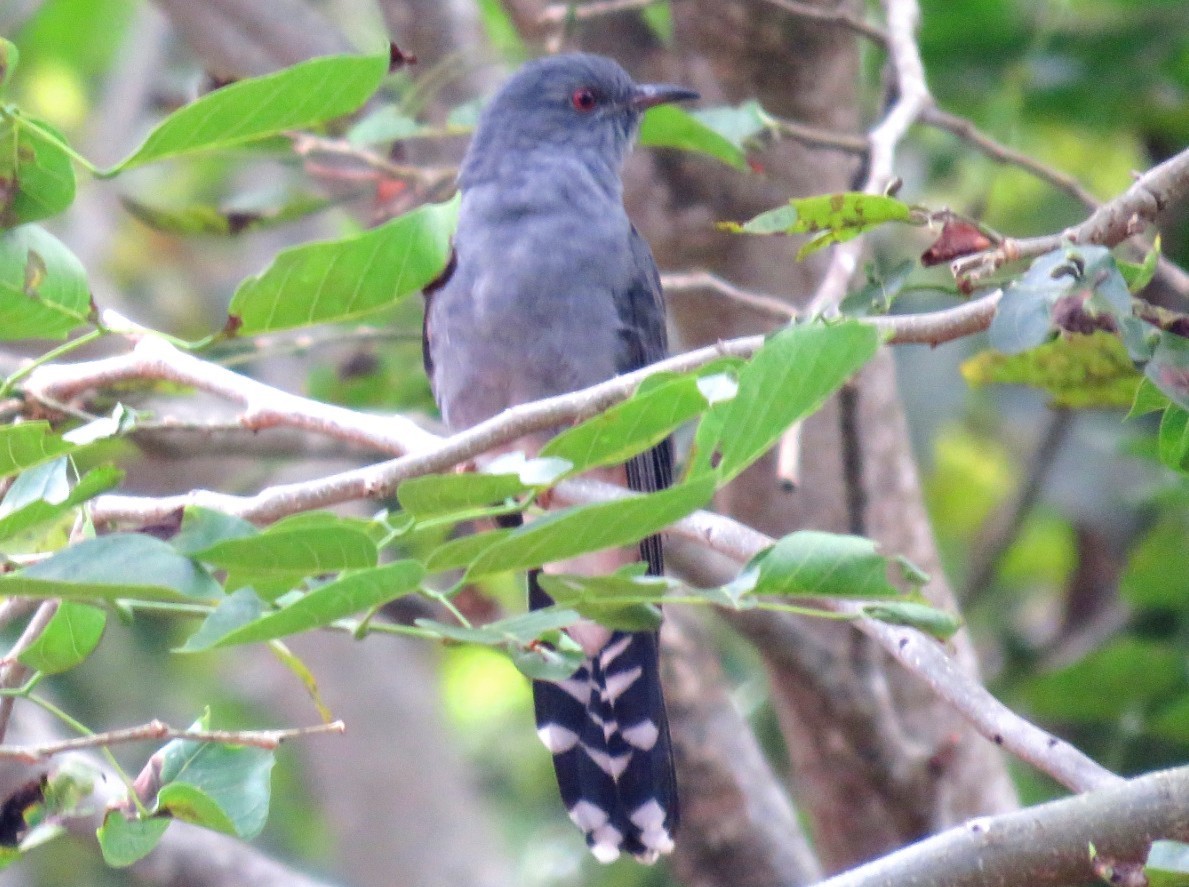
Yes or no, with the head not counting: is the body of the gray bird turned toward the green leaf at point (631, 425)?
yes

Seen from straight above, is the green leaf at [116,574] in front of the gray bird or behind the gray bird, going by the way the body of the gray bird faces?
in front

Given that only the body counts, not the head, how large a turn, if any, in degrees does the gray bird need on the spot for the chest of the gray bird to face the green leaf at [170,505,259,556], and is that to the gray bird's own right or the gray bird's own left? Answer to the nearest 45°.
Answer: approximately 90° to the gray bird's own right

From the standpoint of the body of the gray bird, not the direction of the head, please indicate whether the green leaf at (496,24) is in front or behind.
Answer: behind

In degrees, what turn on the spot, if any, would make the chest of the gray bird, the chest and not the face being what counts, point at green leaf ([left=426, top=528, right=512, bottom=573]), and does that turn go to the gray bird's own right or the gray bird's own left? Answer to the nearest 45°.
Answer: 0° — it already faces it

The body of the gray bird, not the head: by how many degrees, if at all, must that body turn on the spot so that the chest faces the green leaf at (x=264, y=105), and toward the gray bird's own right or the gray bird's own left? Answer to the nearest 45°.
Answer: approximately 90° to the gray bird's own right

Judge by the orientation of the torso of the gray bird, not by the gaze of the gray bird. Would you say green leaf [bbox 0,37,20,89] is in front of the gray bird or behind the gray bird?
in front

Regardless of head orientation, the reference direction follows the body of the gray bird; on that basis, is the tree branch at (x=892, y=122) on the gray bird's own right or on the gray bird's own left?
on the gray bird's own left

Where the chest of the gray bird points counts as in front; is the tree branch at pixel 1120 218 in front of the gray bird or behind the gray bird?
in front

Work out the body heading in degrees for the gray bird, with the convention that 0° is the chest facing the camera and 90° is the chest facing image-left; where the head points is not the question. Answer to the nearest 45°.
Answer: approximately 0°

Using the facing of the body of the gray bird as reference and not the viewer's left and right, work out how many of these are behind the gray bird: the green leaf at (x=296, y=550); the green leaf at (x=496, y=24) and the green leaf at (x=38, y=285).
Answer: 1

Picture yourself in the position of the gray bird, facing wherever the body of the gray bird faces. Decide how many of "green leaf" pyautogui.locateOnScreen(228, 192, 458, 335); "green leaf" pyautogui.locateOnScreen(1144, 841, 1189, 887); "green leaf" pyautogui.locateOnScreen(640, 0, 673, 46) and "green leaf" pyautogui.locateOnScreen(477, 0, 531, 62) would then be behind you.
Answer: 2
